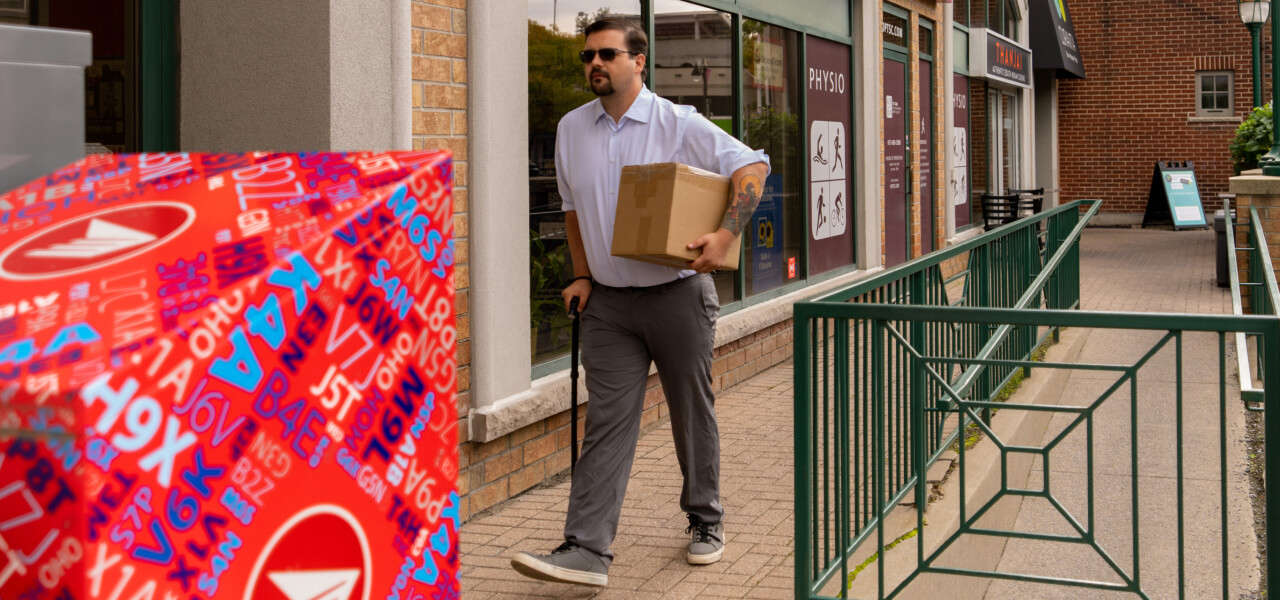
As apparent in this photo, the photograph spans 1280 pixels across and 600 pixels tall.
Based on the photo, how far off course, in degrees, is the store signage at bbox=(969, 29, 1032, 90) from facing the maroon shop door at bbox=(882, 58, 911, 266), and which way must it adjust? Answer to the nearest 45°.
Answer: approximately 45° to its right

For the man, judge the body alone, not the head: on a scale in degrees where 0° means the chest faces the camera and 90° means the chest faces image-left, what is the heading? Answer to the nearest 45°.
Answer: approximately 45°

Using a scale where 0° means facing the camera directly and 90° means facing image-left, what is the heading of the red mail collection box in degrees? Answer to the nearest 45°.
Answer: approximately 45°

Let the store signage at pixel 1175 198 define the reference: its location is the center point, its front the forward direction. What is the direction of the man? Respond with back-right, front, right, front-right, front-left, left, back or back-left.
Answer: front-right

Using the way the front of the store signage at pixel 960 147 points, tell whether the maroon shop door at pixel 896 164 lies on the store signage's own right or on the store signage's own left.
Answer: on the store signage's own right

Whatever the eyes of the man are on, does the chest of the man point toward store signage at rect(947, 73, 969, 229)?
no

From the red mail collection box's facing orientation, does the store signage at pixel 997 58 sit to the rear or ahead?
to the rear

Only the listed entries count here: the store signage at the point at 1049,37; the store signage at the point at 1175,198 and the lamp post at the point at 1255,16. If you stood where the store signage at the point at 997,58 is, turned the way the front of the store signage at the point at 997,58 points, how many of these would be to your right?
0

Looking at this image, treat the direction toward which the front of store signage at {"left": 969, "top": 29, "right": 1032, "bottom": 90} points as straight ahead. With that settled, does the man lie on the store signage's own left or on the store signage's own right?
on the store signage's own right

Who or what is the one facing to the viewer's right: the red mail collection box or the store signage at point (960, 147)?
the store signage

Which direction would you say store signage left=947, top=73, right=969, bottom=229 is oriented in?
to the viewer's right

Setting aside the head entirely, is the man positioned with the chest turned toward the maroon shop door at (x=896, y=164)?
no

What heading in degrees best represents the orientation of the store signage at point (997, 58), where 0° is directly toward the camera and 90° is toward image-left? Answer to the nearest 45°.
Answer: approximately 315°

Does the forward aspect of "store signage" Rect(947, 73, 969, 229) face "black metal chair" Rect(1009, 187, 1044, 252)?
no

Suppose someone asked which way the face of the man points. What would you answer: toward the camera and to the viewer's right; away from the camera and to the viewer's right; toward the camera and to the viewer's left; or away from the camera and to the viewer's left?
toward the camera and to the viewer's left

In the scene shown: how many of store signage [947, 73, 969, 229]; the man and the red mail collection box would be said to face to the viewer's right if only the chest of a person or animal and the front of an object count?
1

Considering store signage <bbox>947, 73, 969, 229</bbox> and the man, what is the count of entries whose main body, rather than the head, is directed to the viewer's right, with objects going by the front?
1

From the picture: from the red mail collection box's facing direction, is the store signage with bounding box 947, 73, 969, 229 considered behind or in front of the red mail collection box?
behind

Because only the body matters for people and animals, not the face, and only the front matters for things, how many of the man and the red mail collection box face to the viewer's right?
0

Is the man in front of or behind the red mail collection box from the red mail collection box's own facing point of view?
behind
